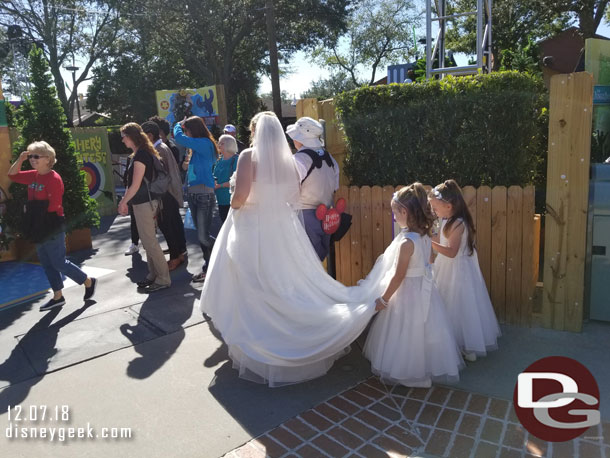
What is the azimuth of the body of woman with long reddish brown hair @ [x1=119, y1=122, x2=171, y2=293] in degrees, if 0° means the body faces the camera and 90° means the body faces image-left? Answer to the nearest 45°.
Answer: approximately 90°

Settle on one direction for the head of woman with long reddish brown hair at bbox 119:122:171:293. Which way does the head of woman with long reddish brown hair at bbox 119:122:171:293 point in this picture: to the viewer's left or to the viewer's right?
to the viewer's left

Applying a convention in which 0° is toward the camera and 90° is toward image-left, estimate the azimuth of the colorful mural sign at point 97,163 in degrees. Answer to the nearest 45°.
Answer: approximately 0°

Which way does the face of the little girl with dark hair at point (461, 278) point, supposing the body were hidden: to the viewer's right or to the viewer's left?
to the viewer's left

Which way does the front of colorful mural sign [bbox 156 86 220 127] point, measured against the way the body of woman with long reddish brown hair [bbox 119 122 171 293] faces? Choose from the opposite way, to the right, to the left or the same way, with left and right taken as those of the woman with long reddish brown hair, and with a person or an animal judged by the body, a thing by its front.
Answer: to the left

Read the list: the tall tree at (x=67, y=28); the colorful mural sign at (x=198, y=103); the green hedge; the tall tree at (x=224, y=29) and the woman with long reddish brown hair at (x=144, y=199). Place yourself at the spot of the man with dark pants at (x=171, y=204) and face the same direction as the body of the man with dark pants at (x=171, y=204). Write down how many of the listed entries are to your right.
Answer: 3

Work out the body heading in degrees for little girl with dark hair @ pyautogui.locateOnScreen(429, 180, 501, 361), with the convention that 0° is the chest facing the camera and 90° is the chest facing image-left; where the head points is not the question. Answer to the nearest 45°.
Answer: approximately 90°

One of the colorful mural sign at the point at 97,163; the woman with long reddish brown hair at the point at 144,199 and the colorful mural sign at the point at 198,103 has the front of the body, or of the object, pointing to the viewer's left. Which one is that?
the woman with long reddish brown hair
